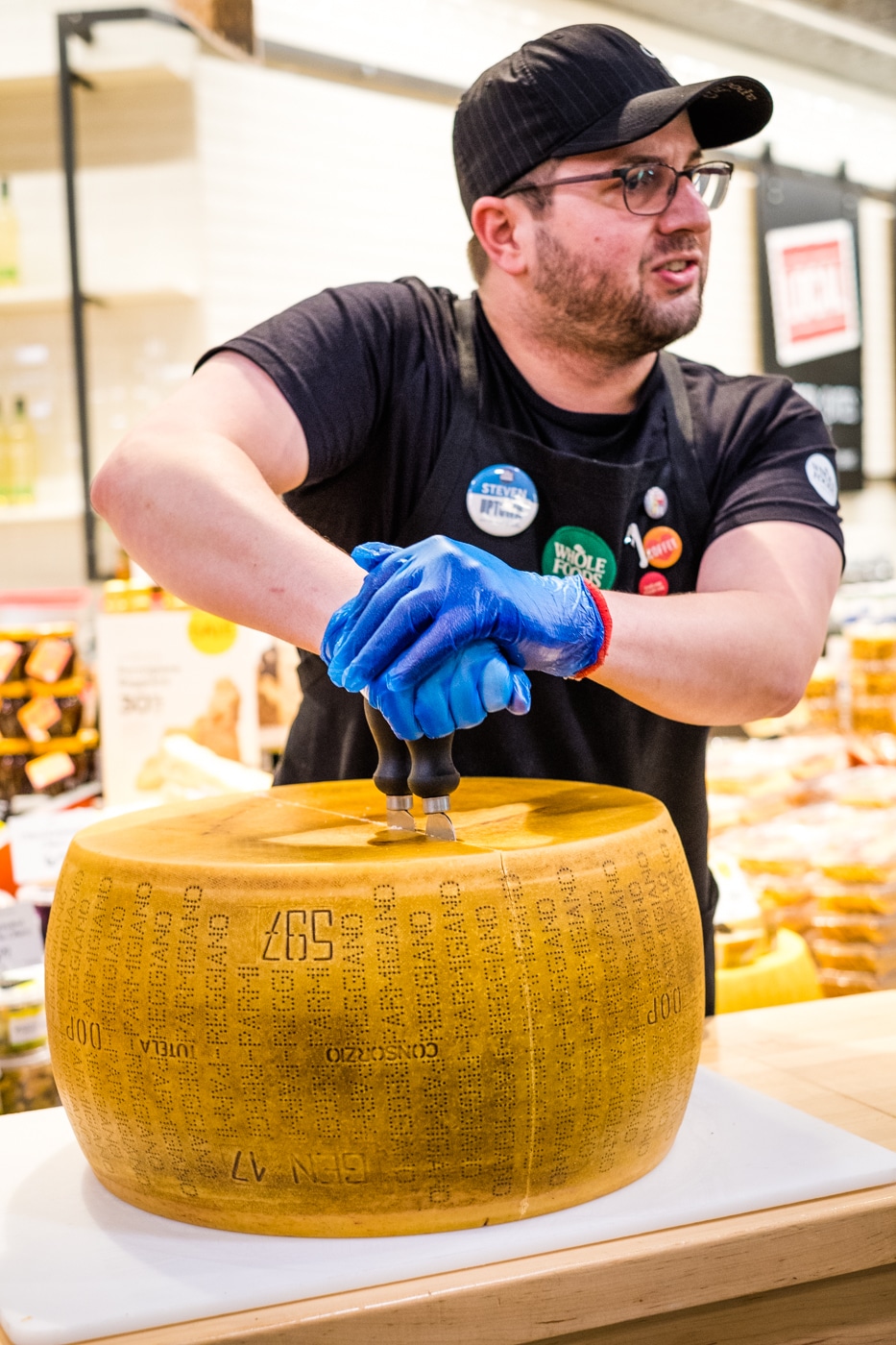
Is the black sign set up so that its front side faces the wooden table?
yes

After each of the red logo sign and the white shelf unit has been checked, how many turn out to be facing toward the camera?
2

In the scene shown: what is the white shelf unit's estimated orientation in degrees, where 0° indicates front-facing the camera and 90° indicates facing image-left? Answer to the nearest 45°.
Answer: approximately 0°

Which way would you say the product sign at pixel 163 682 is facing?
toward the camera

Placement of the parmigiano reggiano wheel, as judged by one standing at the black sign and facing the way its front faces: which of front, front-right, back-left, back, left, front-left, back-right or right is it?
front

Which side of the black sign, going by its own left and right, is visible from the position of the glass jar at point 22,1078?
front

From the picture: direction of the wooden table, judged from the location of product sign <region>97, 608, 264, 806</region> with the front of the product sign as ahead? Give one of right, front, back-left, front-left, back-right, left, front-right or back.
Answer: front

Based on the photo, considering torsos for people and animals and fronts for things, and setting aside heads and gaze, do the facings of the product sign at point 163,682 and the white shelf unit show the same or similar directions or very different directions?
same or similar directions

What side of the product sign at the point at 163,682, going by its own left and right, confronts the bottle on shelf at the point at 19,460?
back

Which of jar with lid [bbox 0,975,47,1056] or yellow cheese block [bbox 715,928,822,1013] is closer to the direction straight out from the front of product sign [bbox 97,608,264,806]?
the jar with lid

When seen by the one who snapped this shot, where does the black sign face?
facing the viewer

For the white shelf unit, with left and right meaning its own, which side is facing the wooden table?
front

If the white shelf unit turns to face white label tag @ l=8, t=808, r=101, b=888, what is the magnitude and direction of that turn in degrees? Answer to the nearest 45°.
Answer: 0° — it already faces it

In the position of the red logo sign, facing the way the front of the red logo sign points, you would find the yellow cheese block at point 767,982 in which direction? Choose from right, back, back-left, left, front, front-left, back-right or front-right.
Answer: front

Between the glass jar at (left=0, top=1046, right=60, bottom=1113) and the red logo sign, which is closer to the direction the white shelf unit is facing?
the glass jar

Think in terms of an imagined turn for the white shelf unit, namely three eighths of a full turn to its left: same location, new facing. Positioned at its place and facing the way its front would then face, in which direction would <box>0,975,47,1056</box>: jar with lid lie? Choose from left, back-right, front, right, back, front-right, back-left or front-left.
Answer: back-right

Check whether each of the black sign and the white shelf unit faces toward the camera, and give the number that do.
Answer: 2

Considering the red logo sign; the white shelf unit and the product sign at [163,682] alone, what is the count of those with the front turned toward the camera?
3

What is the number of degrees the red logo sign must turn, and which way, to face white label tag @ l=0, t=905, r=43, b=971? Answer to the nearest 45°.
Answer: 0° — it already faces it
